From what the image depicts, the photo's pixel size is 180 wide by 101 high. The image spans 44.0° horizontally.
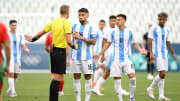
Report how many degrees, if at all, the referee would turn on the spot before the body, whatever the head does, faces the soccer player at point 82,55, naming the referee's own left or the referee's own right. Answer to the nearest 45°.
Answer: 0° — they already face them

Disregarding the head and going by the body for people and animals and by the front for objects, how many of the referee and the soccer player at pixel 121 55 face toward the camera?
1

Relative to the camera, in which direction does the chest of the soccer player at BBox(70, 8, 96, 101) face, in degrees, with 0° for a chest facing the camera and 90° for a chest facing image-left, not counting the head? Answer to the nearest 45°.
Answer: approximately 45°

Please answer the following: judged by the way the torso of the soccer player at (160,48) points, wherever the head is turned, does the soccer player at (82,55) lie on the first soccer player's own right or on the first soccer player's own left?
on the first soccer player's own right

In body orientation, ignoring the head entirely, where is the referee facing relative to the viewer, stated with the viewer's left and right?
facing away from the viewer and to the right of the viewer

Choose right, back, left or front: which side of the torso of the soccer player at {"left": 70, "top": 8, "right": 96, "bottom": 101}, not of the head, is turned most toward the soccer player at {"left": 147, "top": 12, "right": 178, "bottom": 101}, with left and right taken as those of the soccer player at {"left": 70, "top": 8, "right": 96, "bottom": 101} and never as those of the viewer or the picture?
back

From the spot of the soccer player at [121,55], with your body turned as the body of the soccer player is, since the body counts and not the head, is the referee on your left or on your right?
on your right
